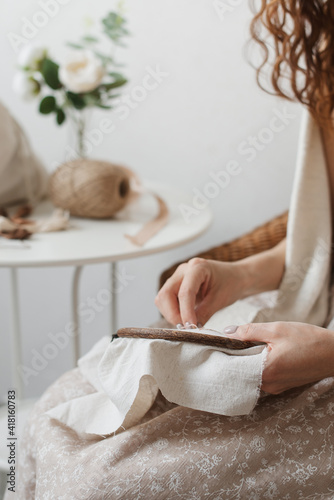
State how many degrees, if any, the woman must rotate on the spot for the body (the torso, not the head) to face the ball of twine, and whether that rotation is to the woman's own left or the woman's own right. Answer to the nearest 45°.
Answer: approximately 90° to the woman's own right

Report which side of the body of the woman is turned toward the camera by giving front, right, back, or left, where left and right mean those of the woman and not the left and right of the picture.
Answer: left

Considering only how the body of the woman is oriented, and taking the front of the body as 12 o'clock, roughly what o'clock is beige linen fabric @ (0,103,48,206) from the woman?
The beige linen fabric is roughly at 2 o'clock from the woman.

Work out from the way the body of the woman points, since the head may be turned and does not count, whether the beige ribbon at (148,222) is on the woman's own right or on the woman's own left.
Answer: on the woman's own right
